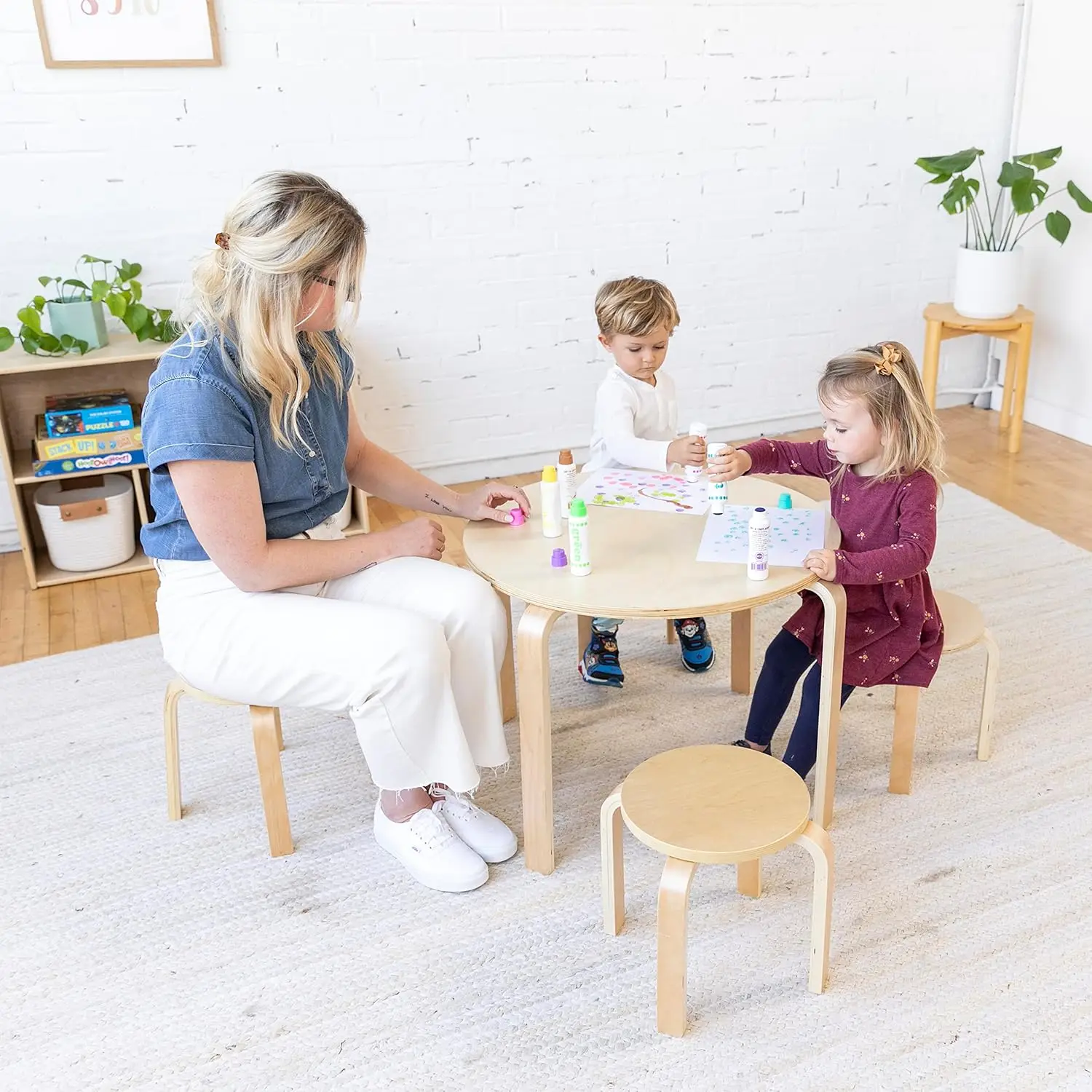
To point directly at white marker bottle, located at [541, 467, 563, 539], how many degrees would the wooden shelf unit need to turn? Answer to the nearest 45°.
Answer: approximately 45° to its left

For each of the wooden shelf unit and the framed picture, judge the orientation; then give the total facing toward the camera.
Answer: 2

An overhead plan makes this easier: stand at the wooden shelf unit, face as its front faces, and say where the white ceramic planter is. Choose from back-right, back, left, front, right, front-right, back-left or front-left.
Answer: left

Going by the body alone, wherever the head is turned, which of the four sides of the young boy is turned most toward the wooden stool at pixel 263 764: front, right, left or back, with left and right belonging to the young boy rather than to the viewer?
right

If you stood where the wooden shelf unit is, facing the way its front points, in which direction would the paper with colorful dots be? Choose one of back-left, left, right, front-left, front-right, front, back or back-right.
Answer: front-left

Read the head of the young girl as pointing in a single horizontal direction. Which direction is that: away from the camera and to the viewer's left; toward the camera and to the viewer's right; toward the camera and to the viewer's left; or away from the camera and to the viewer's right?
toward the camera and to the viewer's left

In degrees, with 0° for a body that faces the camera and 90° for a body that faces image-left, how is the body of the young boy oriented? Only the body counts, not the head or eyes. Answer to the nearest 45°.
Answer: approximately 315°

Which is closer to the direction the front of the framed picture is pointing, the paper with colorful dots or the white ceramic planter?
the paper with colorful dots

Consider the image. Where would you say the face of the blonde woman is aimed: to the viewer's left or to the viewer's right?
to the viewer's right

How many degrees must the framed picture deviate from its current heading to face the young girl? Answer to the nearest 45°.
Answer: approximately 45° to its left

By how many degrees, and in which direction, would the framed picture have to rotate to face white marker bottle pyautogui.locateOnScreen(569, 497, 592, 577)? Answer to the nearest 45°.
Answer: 0° — it already faces it

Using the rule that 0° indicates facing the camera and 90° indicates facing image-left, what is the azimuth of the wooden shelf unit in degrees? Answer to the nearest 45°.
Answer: approximately 0°

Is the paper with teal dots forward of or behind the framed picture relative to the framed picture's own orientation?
forward

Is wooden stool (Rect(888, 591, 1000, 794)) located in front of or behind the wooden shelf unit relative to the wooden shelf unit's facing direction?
in front
